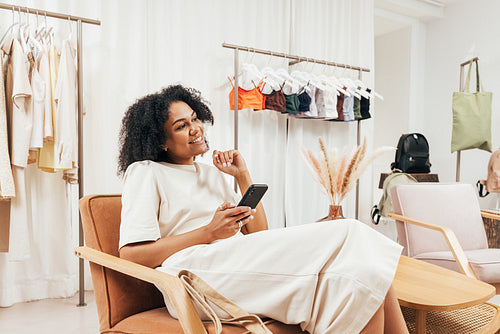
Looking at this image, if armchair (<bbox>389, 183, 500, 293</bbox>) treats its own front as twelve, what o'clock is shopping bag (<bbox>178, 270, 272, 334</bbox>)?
The shopping bag is roughly at 2 o'clock from the armchair.

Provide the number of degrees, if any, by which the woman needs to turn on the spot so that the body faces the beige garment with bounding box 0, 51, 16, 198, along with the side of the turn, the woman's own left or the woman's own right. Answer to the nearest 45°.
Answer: approximately 180°

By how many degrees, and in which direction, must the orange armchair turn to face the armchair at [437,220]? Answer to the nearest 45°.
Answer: approximately 90° to its left

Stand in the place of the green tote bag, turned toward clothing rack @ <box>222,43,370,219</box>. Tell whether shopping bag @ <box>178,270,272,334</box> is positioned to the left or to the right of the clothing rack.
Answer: left

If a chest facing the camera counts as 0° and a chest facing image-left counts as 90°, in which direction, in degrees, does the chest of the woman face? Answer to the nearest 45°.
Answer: approximately 315°

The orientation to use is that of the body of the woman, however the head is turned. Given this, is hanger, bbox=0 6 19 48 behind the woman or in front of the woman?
behind

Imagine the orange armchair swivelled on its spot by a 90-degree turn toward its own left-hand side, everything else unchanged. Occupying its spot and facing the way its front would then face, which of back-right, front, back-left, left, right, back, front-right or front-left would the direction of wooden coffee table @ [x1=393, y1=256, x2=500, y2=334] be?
front-right

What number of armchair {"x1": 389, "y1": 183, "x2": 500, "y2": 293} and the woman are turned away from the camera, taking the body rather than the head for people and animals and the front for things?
0

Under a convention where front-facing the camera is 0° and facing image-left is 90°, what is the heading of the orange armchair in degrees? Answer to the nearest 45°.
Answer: approximately 315°

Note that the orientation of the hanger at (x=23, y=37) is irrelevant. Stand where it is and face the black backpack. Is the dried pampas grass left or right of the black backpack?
right

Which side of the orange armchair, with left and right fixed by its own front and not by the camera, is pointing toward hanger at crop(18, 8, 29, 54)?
back

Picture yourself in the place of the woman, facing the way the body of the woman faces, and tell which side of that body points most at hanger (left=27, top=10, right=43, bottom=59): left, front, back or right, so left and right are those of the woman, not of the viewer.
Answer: back

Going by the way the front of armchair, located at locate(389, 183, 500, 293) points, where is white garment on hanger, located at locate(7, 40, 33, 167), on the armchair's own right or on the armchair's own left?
on the armchair's own right
